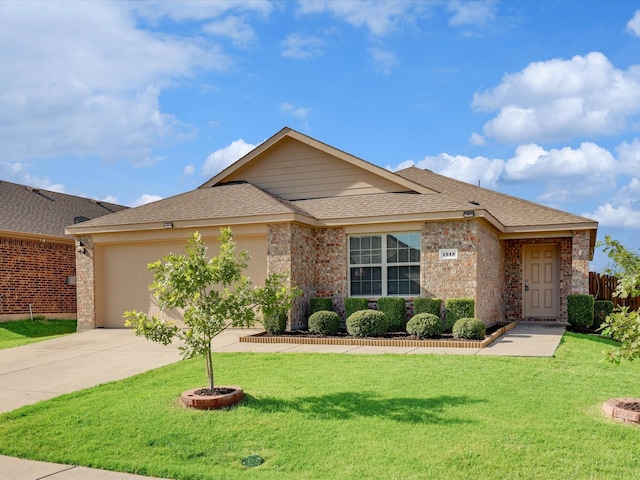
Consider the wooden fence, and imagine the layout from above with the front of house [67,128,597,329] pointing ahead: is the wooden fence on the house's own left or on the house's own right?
on the house's own left

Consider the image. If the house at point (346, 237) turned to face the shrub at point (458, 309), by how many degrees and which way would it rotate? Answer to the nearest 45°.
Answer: approximately 45° to its left

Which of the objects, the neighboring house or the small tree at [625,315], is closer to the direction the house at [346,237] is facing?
the small tree

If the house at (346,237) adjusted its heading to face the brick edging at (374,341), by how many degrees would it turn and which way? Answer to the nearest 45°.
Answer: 0° — it already faces it

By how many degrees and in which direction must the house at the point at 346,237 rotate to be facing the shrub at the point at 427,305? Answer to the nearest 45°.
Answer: approximately 45° to its left

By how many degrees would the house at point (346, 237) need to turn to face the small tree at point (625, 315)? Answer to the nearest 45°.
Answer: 0° — it already faces it

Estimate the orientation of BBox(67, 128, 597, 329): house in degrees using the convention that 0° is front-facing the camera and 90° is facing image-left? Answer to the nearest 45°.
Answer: approximately 0°

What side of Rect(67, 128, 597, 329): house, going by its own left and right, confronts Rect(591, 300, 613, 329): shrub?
left
